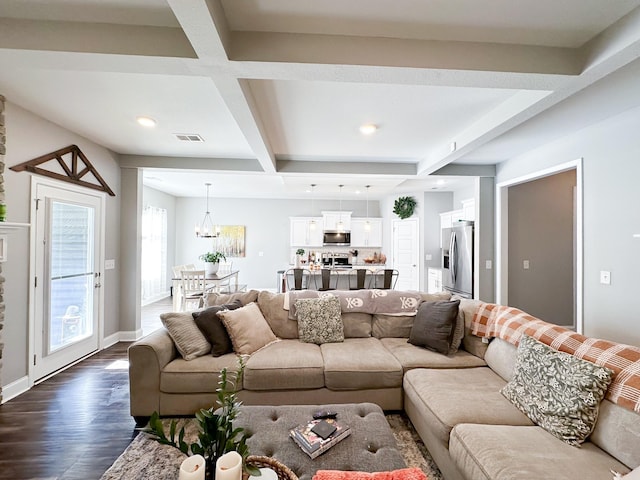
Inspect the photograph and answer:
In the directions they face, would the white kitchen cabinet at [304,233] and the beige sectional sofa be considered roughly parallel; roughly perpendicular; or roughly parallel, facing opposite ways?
roughly parallel

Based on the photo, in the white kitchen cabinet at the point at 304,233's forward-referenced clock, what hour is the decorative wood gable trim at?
The decorative wood gable trim is roughly at 1 o'clock from the white kitchen cabinet.

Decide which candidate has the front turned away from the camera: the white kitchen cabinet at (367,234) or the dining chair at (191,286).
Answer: the dining chair

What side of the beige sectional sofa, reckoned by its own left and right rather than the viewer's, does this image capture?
front

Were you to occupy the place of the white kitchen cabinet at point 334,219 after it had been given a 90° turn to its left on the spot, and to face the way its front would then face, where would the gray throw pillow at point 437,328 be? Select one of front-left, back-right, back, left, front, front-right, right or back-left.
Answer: right

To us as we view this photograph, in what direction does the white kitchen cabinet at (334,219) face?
facing the viewer

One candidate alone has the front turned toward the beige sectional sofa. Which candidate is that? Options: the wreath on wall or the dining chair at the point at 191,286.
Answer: the wreath on wall

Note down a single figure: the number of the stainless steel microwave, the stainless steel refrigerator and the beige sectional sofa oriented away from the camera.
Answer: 0

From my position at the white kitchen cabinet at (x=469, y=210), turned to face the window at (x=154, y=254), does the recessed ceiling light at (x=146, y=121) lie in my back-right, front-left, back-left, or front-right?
front-left

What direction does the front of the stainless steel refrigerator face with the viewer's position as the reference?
facing the viewer and to the left of the viewer

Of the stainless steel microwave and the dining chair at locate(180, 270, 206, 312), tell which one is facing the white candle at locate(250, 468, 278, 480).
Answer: the stainless steel microwave

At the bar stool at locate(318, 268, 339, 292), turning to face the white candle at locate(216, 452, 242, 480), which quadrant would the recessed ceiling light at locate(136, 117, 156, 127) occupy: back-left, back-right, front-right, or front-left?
front-right

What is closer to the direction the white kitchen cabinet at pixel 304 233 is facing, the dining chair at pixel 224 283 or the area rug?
the area rug
